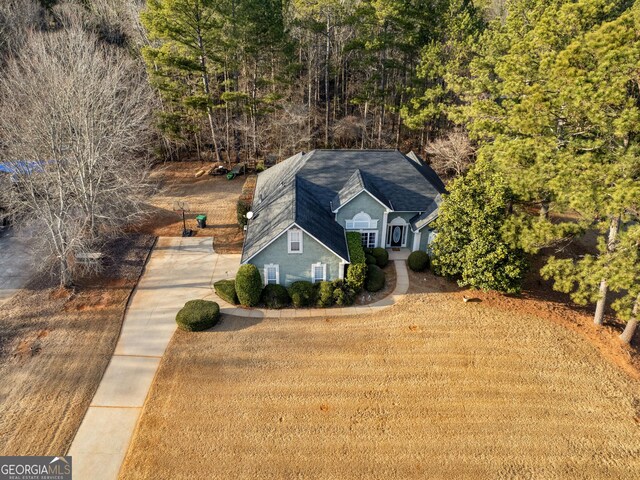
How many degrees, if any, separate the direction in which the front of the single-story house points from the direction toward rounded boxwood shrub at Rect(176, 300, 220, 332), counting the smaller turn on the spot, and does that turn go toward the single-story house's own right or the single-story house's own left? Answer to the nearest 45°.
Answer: approximately 45° to the single-story house's own right

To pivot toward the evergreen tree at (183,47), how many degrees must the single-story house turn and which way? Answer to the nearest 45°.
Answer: approximately 135° to its right

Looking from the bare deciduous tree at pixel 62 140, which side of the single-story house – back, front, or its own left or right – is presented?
right

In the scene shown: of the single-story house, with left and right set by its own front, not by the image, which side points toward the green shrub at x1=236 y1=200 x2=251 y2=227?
right

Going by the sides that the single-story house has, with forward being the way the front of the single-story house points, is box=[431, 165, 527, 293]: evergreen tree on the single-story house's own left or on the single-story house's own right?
on the single-story house's own left

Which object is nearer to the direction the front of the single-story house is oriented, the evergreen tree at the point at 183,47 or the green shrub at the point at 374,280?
the green shrub

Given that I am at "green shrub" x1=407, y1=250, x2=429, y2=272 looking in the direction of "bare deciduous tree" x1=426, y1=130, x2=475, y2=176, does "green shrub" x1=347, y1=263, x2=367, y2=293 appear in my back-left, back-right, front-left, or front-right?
back-left

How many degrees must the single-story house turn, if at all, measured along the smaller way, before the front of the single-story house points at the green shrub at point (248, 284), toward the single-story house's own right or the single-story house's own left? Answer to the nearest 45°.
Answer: approximately 45° to the single-story house's own right

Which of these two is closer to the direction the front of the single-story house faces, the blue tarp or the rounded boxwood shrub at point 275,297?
the rounded boxwood shrub

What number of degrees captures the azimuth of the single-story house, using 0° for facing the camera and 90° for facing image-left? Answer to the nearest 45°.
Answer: approximately 0°

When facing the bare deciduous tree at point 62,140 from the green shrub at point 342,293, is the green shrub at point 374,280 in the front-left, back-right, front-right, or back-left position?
back-right

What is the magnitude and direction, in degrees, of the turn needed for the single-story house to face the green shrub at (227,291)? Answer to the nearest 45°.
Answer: approximately 45° to its right

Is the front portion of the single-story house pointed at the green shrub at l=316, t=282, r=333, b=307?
yes

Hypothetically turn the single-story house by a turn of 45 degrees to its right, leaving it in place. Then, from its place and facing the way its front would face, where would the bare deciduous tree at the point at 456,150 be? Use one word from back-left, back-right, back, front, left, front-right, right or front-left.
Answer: back
